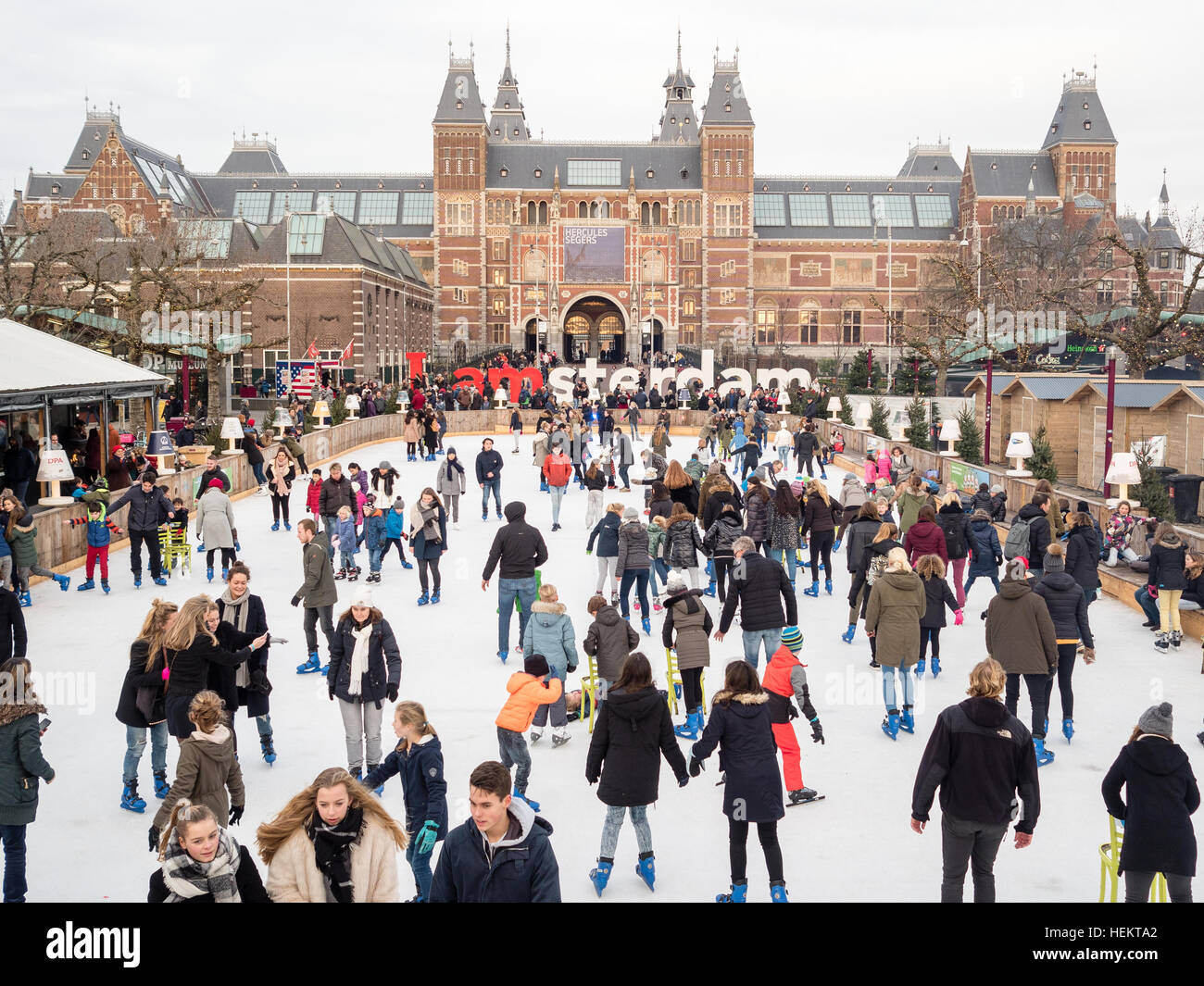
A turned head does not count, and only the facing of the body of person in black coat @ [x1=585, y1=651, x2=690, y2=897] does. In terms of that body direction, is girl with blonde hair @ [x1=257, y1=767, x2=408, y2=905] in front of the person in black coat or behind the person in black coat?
behind

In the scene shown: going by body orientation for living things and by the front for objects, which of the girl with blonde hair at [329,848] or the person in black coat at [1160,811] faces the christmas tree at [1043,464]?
the person in black coat

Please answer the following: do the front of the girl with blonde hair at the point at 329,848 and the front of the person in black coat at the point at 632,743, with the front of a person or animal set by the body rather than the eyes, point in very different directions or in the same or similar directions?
very different directions

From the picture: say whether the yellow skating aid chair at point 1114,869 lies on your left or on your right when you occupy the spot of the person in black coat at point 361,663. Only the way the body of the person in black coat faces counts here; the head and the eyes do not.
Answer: on your left

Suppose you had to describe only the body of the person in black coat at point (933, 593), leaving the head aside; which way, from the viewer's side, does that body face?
away from the camera

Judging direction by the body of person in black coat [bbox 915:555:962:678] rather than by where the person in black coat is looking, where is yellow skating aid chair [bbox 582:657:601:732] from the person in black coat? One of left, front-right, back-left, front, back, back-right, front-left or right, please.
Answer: back-left

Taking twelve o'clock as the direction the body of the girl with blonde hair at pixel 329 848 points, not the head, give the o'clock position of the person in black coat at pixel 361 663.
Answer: The person in black coat is roughly at 6 o'clock from the girl with blonde hair.

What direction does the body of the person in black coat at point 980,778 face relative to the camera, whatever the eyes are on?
away from the camera

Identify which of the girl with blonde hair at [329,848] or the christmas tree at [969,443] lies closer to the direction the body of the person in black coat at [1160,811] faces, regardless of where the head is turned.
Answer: the christmas tree

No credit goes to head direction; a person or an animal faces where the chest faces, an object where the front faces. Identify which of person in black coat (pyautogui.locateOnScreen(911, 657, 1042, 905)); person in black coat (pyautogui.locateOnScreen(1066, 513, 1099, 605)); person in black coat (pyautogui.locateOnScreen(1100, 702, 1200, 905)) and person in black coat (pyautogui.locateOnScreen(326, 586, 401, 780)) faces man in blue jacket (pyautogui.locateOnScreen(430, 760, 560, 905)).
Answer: person in black coat (pyautogui.locateOnScreen(326, 586, 401, 780))

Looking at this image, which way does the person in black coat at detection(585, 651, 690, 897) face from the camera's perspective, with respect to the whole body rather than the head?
away from the camera

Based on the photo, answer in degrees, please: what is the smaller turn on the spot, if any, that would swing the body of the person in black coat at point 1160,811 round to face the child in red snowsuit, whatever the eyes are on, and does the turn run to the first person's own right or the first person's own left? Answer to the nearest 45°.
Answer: approximately 45° to the first person's own left
